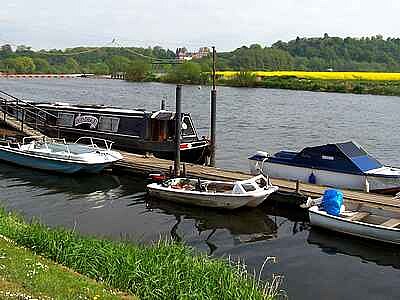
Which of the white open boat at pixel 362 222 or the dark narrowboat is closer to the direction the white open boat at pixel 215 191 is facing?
the white open boat

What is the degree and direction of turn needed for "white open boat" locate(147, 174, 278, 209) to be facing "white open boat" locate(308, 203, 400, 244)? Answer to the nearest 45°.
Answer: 0° — it already faces it

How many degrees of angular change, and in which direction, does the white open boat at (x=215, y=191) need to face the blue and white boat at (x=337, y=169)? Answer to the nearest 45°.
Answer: approximately 90° to its left

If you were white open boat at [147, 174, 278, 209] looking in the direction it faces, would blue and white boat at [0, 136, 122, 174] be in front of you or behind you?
behind
